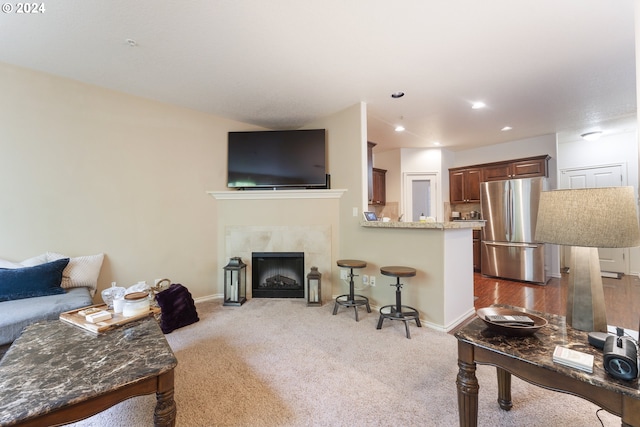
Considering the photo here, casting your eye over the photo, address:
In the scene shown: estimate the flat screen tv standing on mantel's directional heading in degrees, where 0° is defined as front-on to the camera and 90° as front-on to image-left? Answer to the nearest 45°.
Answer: approximately 0°

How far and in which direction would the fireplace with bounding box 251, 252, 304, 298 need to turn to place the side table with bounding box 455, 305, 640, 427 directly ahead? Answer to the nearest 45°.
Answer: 0° — it already faces it

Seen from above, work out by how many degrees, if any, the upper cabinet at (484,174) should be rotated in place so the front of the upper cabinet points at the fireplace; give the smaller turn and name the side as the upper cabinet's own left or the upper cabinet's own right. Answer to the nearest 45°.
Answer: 0° — it already faces it

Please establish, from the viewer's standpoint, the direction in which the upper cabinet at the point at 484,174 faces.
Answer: facing the viewer and to the left of the viewer

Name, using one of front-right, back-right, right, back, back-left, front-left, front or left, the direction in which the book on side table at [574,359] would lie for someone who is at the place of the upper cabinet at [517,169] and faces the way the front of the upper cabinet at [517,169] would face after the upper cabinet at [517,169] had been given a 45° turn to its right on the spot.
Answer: left

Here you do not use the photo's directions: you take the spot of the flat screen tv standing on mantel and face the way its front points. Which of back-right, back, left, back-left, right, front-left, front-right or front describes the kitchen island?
front-left

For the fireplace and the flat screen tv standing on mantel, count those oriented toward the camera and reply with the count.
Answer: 2
